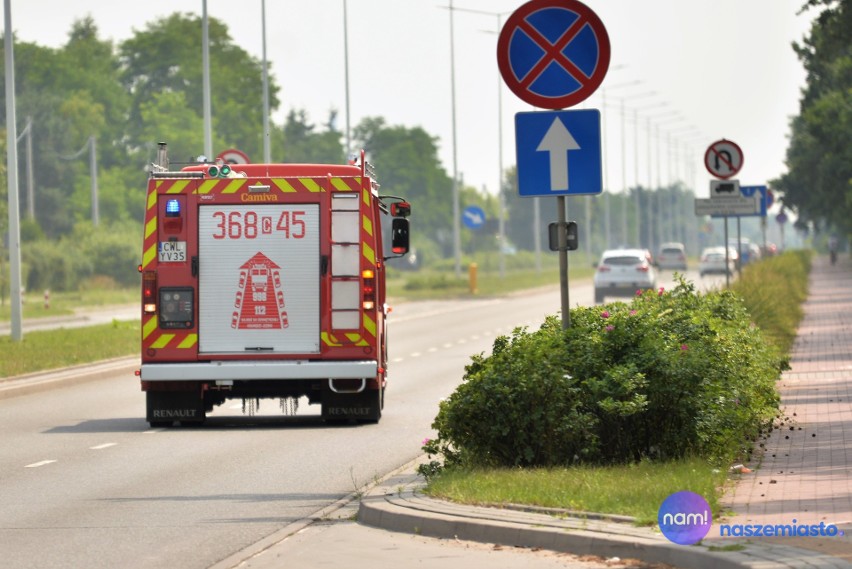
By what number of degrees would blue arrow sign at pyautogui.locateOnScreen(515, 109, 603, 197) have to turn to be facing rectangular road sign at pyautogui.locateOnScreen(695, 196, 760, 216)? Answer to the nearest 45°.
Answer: approximately 180°

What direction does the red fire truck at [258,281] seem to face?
away from the camera

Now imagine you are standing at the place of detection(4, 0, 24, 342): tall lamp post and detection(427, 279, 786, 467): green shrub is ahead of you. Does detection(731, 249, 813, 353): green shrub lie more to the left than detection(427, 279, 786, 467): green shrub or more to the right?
left

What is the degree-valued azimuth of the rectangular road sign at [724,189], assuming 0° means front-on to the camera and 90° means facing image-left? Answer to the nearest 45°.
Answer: approximately 0°

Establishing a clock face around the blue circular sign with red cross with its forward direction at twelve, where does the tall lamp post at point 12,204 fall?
The tall lamp post is roughly at 5 o'clock from the blue circular sign with red cross.

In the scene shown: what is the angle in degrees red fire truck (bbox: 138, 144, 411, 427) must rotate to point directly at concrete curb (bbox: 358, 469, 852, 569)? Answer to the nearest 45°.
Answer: approximately 180°

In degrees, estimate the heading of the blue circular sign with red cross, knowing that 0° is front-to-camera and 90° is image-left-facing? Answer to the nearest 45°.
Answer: approximately 0°

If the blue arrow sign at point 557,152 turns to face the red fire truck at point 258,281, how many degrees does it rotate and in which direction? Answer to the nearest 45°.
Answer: approximately 135° to its right

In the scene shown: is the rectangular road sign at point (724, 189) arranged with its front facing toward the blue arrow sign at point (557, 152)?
yes
